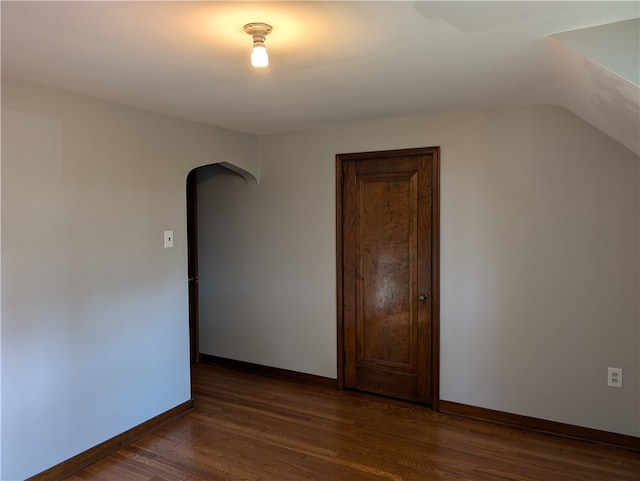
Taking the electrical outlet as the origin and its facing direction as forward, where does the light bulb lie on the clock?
The light bulb is roughly at 1 o'clock from the electrical outlet.

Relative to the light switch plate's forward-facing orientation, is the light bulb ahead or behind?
ahead

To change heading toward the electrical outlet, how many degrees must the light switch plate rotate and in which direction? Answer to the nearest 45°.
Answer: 0° — it already faces it

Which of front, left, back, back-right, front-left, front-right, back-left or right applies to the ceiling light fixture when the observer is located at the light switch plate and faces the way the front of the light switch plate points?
front-right

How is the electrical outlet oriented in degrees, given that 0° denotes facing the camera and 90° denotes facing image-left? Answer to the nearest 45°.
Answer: approximately 0°

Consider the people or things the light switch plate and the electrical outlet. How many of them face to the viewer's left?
0

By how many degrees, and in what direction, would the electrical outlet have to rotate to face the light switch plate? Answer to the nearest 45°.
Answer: approximately 45° to its right

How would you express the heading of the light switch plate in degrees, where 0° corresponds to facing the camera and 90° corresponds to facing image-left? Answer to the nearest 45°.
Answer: approximately 315°

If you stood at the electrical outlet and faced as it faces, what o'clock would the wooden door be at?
The wooden door is roughly at 3 o'clock from the electrical outlet.

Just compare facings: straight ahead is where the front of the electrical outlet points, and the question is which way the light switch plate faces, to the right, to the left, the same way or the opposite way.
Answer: to the left

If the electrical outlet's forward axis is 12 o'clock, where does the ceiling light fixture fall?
The ceiling light fixture is roughly at 1 o'clock from the electrical outlet.

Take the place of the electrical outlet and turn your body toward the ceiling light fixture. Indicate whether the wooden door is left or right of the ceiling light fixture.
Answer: right

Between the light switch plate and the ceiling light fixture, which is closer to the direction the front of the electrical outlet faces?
the ceiling light fixture
